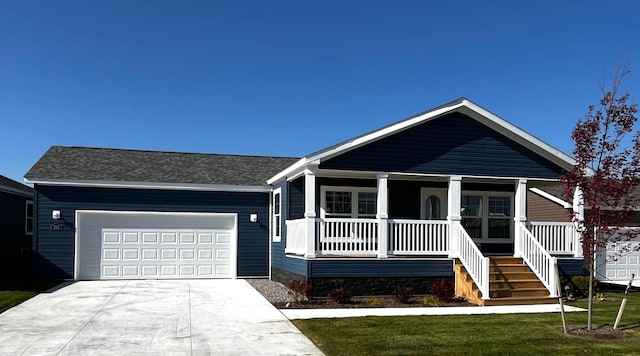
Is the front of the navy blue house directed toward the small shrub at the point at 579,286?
no

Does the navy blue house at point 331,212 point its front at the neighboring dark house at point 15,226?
no

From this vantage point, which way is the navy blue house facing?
toward the camera

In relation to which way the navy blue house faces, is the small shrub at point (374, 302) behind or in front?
in front

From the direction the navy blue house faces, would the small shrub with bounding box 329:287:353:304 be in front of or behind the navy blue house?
in front

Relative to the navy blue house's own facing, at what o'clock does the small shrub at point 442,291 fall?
The small shrub is roughly at 11 o'clock from the navy blue house.

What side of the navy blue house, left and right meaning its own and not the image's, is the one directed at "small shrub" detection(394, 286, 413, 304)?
front

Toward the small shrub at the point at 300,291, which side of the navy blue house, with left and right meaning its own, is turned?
front

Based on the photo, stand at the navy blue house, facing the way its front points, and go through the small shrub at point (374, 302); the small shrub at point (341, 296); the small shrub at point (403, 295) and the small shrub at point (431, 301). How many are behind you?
0
